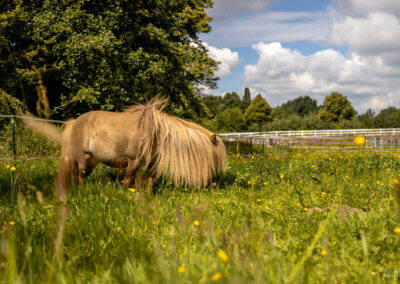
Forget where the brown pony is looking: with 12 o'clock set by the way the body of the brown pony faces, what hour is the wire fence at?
The wire fence is roughly at 8 o'clock from the brown pony.

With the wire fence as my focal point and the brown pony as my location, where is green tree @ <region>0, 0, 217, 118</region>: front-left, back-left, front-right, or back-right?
front-right

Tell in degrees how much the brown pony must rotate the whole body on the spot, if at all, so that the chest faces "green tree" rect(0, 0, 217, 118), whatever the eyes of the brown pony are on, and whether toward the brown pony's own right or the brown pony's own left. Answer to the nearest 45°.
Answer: approximately 90° to the brown pony's own left

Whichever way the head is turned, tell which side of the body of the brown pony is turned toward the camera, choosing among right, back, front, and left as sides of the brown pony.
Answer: right

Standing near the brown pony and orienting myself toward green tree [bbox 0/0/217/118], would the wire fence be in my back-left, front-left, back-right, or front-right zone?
front-left
